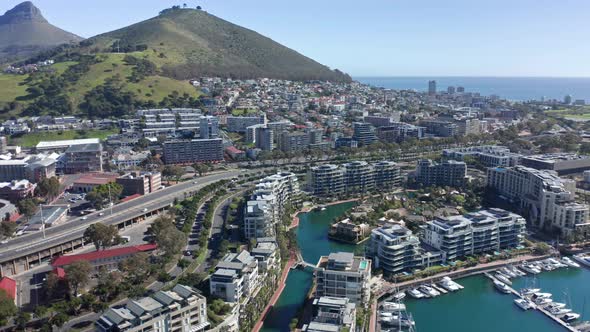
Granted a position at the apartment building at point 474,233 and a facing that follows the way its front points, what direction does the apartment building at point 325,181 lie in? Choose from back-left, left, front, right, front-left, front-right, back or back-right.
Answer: back

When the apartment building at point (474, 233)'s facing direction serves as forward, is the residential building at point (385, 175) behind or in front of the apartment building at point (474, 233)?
behind

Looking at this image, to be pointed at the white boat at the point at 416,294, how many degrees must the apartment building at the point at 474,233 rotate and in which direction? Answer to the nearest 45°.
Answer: approximately 45° to its right

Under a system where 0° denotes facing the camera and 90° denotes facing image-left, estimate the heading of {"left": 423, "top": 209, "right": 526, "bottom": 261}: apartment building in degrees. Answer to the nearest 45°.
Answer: approximately 315°

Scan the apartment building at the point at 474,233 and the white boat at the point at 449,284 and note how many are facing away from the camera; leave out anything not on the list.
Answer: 0

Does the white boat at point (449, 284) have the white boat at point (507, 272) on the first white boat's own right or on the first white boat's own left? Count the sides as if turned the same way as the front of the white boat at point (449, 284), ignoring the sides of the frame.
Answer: on the first white boat's own left

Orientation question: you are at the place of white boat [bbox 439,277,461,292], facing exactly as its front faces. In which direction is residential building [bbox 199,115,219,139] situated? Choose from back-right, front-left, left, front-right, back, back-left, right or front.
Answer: back

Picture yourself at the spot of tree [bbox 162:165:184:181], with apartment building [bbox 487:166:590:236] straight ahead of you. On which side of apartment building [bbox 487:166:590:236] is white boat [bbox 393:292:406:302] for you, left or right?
right

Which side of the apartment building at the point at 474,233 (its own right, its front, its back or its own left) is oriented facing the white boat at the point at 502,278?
front
